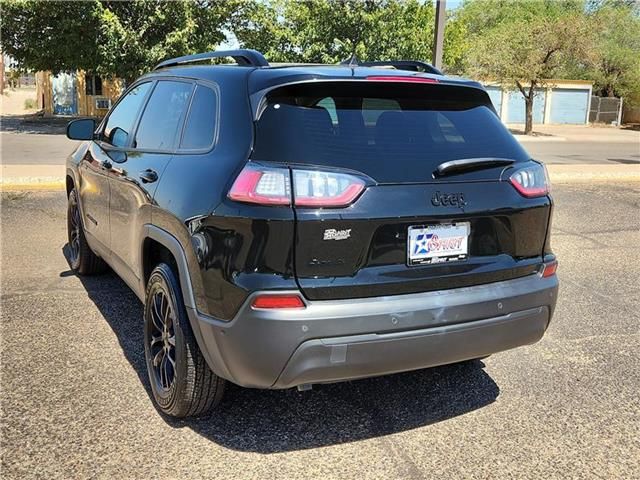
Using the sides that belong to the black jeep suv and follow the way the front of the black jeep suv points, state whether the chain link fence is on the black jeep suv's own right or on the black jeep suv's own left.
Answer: on the black jeep suv's own right

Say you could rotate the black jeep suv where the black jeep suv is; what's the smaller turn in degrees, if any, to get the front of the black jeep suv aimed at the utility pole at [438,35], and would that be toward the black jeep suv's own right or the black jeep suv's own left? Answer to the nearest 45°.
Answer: approximately 45° to the black jeep suv's own right

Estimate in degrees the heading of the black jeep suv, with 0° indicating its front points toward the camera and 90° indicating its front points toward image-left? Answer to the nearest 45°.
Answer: approximately 135°

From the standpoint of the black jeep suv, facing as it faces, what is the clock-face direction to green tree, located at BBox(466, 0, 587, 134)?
The green tree is roughly at 2 o'clock from the black jeep suv.

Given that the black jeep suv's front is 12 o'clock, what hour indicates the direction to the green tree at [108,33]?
The green tree is roughly at 1 o'clock from the black jeep suv.

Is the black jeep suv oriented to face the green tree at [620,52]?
no

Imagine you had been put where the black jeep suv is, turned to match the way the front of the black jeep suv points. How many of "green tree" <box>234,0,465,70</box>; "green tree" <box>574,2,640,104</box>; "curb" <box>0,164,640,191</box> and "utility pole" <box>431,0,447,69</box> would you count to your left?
0

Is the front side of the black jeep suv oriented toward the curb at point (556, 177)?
no

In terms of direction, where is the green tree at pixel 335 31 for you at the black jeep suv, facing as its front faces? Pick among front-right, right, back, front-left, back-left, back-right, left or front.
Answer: front-right
